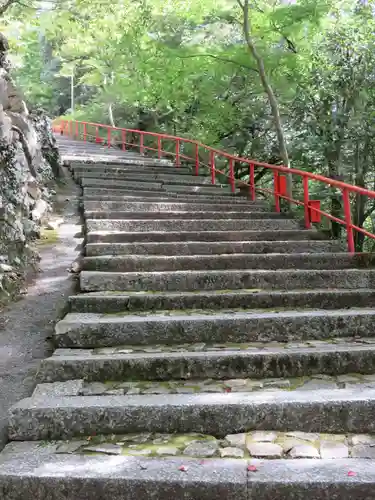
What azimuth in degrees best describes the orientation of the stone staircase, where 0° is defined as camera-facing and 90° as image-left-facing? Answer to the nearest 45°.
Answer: approximately 0°
